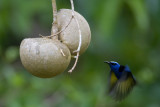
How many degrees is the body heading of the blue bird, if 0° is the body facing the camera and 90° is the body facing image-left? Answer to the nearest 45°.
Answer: approximately 90°

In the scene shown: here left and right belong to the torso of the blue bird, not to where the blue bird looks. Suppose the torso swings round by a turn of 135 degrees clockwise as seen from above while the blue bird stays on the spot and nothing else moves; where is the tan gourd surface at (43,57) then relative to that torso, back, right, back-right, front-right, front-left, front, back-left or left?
back
